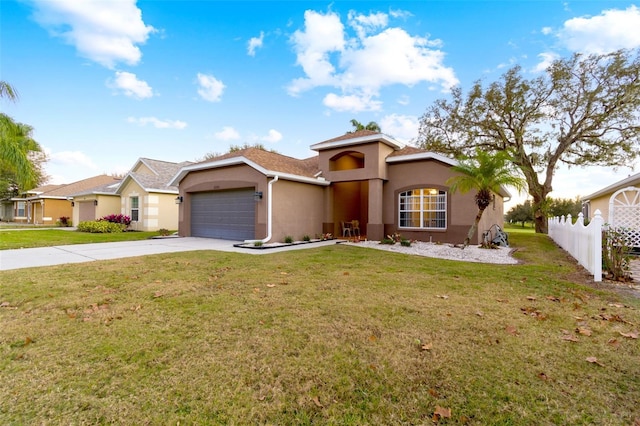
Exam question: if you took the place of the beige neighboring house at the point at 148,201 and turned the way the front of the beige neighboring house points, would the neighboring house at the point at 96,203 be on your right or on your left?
on your right

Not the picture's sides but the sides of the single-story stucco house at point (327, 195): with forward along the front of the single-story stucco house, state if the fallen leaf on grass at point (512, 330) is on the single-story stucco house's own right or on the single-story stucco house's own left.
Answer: on the single-story stucco house's own left

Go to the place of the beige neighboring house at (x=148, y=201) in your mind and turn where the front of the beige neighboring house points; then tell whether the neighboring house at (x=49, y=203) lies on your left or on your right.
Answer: on your right

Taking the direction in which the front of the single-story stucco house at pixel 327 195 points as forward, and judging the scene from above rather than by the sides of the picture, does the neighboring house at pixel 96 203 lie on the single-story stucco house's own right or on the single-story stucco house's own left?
on the single-story stucco house's own right

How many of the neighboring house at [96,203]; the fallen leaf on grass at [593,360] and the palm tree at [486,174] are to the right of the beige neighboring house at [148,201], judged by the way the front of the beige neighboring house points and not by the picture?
1

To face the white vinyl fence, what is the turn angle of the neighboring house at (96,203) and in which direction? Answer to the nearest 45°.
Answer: approximately 45° to its left

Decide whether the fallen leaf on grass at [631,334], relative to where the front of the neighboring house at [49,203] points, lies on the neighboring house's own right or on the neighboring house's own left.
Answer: on the neighboring house's own left

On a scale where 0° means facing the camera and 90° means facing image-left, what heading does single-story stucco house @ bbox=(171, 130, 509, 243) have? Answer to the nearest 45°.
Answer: approximately 45°

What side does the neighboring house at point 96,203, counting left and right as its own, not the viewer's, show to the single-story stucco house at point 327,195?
left

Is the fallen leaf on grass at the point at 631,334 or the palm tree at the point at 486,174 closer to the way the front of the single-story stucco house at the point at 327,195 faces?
the fallen leaf on grass

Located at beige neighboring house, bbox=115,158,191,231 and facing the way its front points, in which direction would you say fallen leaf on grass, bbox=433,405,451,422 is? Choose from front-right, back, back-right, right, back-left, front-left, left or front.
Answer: front-left

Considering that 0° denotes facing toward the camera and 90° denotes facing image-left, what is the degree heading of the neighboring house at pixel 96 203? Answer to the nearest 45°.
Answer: approximately 45°

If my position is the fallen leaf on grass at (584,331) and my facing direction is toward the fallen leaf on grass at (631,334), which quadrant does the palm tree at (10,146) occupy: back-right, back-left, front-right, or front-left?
back-left
